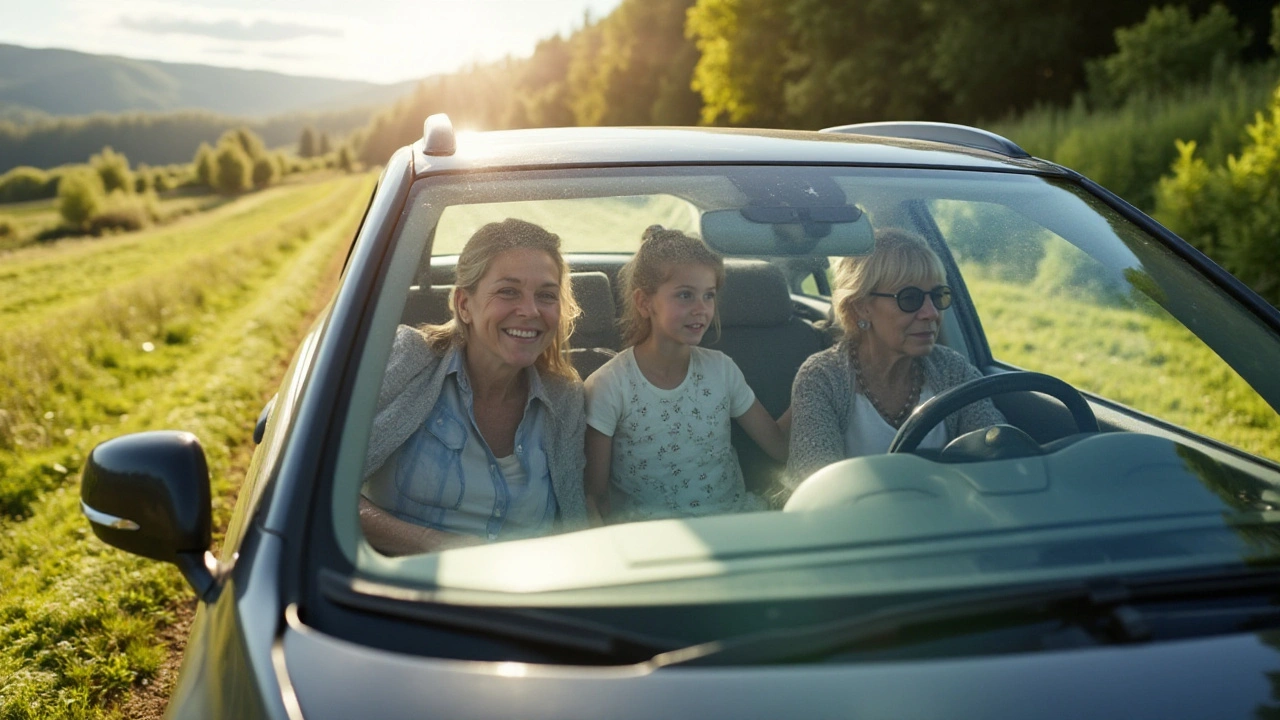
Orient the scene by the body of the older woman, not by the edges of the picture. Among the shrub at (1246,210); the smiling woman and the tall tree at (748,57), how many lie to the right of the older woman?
1

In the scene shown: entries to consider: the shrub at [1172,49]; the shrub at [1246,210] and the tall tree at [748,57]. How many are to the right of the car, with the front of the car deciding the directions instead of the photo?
0

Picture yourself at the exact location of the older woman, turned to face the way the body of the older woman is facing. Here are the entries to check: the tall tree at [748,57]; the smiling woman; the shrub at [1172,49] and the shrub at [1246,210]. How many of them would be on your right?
1

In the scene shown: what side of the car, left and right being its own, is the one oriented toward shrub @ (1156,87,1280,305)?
left

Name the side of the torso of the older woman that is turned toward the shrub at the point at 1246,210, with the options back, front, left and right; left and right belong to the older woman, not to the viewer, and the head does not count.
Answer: left

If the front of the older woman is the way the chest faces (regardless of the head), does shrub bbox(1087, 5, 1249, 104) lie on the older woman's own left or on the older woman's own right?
on the older woman's own left

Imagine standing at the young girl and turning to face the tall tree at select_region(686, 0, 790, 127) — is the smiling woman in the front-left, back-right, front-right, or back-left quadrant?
back-left

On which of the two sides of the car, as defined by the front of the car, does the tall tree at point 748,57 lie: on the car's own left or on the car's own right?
on the car's own left

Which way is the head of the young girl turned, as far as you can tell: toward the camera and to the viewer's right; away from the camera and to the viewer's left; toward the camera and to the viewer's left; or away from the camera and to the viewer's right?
toward the camera and to the viewer's right

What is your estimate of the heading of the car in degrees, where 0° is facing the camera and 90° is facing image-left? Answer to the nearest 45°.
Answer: approximately 315°

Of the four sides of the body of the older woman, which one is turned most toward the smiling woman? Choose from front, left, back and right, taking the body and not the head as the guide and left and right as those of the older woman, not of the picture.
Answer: right

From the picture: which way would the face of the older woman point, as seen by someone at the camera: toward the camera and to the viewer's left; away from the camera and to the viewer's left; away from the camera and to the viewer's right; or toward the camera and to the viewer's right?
toward the camera and to the viewer's right
